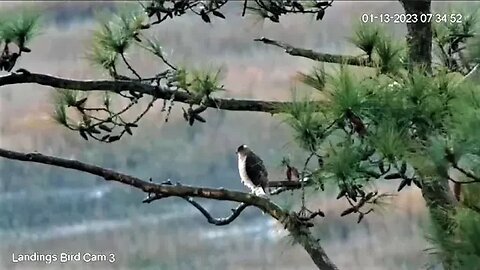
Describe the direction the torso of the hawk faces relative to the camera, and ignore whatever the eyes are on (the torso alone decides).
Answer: to the viewer's left
